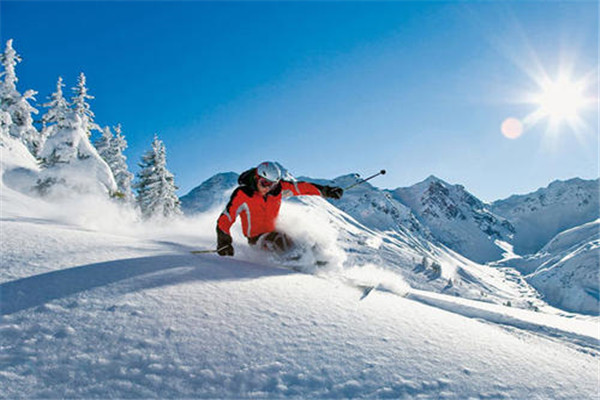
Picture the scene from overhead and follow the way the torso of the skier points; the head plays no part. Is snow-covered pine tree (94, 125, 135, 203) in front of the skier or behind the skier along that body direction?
behind

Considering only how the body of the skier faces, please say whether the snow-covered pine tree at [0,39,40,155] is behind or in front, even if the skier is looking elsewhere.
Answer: behind
